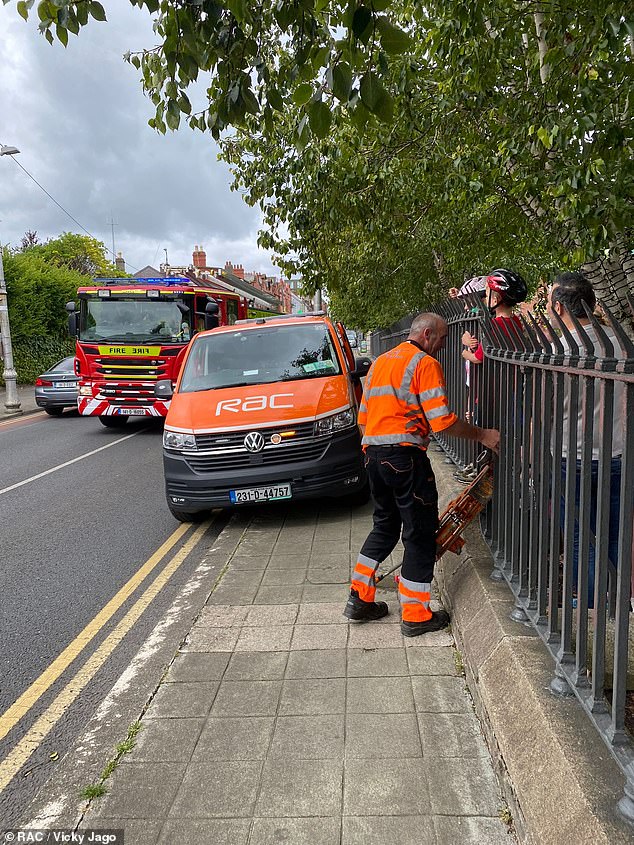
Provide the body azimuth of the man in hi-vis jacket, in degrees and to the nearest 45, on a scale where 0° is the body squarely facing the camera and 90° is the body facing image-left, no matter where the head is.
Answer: approximately 225°

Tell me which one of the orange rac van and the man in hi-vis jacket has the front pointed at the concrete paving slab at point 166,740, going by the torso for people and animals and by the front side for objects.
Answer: the orange rac van

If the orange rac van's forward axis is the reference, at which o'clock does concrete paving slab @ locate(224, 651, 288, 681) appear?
The concrete paving slab is roughly at 12 o'clock from the orange rac van.

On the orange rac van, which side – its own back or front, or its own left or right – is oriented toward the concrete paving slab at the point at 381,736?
front

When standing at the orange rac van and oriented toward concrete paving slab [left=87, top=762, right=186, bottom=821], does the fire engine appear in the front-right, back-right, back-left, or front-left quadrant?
back-right

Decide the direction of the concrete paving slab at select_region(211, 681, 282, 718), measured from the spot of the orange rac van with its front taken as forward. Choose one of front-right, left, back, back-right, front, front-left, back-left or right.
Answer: front

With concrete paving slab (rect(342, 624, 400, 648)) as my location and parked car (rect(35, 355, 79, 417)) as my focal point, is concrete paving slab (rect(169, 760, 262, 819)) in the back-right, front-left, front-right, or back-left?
back-left

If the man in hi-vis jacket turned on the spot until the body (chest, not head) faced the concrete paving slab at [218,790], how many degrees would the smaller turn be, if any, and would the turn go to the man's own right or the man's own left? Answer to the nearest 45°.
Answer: approximately 180°

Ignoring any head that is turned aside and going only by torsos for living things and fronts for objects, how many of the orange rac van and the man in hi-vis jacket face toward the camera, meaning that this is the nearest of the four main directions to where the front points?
1

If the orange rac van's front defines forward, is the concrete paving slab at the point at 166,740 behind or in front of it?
in front

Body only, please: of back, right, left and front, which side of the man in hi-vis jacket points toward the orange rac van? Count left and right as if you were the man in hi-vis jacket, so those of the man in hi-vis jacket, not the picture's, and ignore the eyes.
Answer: left

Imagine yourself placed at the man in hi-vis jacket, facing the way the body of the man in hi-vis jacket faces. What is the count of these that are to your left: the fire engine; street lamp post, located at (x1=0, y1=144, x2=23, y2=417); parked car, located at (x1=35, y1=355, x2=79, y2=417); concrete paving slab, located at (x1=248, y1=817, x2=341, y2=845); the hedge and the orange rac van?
5

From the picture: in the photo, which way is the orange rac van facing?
toward the camera

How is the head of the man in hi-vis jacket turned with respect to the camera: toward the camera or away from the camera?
away from the camera

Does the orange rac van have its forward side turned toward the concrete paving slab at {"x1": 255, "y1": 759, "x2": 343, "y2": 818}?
yes

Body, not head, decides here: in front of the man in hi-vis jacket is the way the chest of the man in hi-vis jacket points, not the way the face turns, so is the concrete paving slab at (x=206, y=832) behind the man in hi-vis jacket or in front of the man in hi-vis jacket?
behind

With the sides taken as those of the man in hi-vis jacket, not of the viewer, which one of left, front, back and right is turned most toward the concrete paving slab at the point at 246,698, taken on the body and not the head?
back
